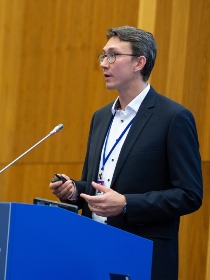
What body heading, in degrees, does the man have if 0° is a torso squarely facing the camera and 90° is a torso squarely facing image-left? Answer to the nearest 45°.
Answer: approximately 45°

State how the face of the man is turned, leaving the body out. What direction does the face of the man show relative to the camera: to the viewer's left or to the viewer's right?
to the viewer's left

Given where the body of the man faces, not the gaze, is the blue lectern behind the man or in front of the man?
in front
